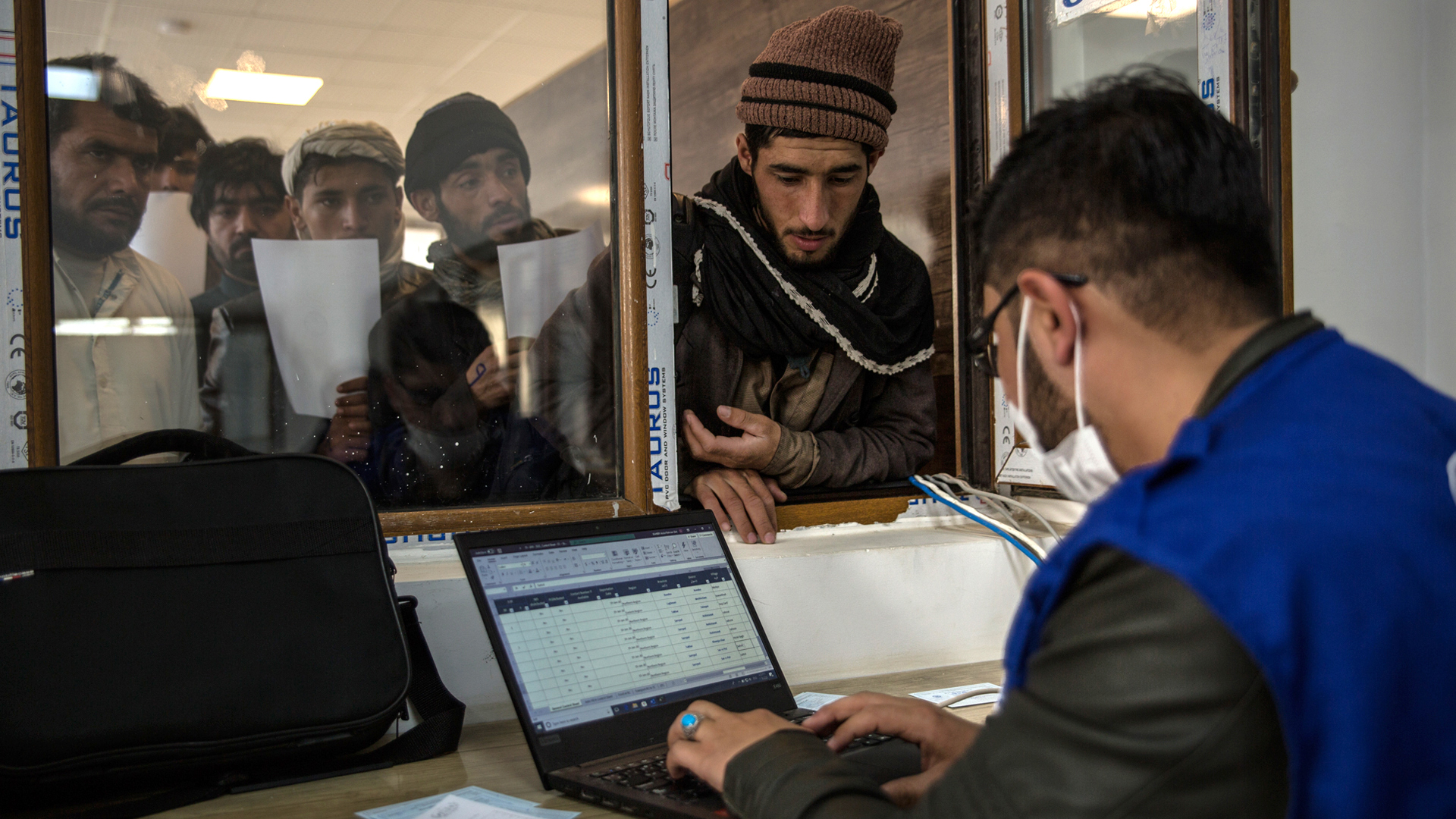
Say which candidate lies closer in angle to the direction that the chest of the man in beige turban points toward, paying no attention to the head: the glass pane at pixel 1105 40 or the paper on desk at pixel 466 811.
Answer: the paper on desk

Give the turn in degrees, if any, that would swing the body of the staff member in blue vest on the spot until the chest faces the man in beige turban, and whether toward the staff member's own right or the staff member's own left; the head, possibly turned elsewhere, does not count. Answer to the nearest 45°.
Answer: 0° — they already face them

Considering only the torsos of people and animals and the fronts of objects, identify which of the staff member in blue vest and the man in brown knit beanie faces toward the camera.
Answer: the man in brown knit beanie

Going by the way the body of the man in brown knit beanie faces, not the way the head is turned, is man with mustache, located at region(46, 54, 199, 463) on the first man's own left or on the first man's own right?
on the first man's own right

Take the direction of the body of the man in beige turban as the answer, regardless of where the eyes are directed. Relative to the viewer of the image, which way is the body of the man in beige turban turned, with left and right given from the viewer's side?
facing the viewer

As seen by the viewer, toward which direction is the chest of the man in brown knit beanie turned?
toward the camera

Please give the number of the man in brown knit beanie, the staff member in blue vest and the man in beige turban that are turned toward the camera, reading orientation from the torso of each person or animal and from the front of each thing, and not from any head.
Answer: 2

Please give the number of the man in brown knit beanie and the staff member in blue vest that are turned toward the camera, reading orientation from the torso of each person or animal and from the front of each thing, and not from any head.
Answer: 1

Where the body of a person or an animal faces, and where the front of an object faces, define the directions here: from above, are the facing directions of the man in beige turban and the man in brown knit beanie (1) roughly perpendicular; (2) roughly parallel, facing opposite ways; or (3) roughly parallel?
roughly parallel

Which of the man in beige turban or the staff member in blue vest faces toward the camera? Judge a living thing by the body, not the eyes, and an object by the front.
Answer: the man in beige turban

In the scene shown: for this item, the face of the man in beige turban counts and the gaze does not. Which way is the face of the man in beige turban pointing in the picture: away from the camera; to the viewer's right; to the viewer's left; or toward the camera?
toward the camera

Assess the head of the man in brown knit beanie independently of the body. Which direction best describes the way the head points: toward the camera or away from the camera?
toward the camera

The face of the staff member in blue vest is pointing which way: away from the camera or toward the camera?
away from the camera

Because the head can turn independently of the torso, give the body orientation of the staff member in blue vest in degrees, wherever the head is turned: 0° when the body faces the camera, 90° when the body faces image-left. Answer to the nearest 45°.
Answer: approximately 135°

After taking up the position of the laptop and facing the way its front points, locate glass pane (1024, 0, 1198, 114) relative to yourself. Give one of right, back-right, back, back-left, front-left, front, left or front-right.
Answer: left

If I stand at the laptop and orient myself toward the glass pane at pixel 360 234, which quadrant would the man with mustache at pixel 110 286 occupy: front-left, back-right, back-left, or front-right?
front-left

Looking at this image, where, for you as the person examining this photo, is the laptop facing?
facing the viewer and to the right of the viewer
